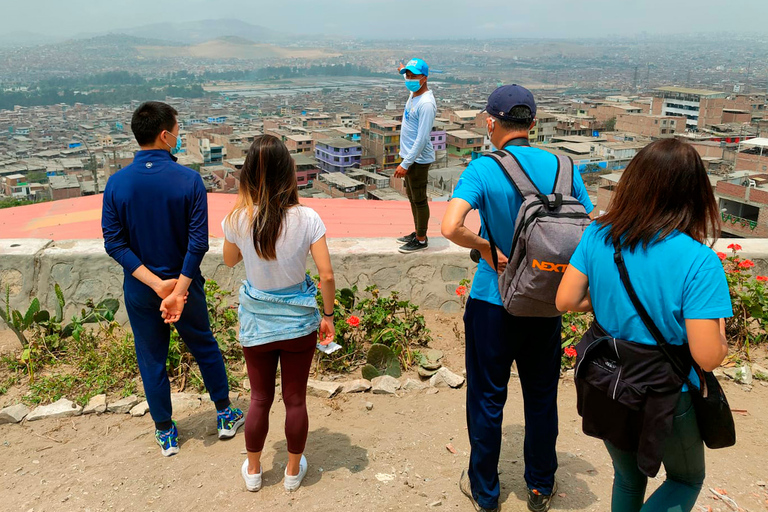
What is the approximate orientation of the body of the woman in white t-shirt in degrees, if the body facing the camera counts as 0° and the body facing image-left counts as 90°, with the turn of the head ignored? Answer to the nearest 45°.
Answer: approximately 180°

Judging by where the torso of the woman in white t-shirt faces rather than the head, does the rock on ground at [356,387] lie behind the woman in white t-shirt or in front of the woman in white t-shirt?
in front

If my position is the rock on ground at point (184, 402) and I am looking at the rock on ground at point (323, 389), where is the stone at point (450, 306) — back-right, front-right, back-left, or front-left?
front-left

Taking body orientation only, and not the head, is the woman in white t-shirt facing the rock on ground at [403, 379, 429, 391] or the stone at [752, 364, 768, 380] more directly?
the rock on ground

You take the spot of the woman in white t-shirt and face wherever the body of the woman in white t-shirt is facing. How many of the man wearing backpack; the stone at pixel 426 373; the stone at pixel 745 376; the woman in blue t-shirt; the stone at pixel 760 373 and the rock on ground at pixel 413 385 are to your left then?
0

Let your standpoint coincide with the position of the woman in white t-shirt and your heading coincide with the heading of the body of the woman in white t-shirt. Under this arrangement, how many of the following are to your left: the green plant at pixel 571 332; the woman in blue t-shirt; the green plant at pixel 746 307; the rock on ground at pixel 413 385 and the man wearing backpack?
0

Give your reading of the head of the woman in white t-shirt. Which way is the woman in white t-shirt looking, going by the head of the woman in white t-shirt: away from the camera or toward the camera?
away from the camera

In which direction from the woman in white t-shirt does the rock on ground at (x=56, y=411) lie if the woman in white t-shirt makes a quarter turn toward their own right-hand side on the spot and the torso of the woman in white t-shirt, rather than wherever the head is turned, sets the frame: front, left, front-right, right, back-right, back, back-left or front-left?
back-left

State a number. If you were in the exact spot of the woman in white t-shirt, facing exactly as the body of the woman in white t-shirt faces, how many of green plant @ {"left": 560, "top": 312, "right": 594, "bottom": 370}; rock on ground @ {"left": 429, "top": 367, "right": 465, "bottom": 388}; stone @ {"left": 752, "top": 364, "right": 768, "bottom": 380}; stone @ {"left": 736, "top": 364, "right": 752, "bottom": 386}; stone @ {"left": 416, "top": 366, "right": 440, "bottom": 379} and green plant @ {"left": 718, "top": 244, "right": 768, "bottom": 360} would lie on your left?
0

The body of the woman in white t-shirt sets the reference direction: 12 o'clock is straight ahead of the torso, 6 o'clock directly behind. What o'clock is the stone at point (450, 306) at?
The stone is roughly at 1 o'clock from the woman in white t-shirt.

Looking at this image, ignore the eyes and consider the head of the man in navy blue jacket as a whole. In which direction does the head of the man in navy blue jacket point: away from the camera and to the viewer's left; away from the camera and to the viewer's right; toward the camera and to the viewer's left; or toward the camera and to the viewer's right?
away from the camera and to the viewer's right

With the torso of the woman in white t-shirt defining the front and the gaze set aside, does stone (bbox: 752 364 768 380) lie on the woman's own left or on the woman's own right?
on the woman's own right

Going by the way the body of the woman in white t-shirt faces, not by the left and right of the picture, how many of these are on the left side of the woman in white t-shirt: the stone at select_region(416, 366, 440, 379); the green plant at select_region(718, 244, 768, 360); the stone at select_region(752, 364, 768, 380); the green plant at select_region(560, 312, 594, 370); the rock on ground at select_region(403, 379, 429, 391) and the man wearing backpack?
0

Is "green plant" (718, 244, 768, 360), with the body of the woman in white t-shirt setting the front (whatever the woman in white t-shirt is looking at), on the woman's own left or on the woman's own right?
on the woman's own right

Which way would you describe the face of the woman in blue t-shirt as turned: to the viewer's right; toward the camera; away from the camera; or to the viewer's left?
away from the camera

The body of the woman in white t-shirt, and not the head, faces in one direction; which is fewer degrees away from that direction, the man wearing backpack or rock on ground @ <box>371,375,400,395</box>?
the rock on ground

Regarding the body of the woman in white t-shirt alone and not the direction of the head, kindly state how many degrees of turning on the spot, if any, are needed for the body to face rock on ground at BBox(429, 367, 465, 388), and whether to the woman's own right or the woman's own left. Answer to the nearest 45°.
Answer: approximately 45° to the woman's own right

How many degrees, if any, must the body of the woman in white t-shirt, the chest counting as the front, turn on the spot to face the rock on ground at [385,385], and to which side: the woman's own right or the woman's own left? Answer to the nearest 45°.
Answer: approximately 45° to the woman's own right
